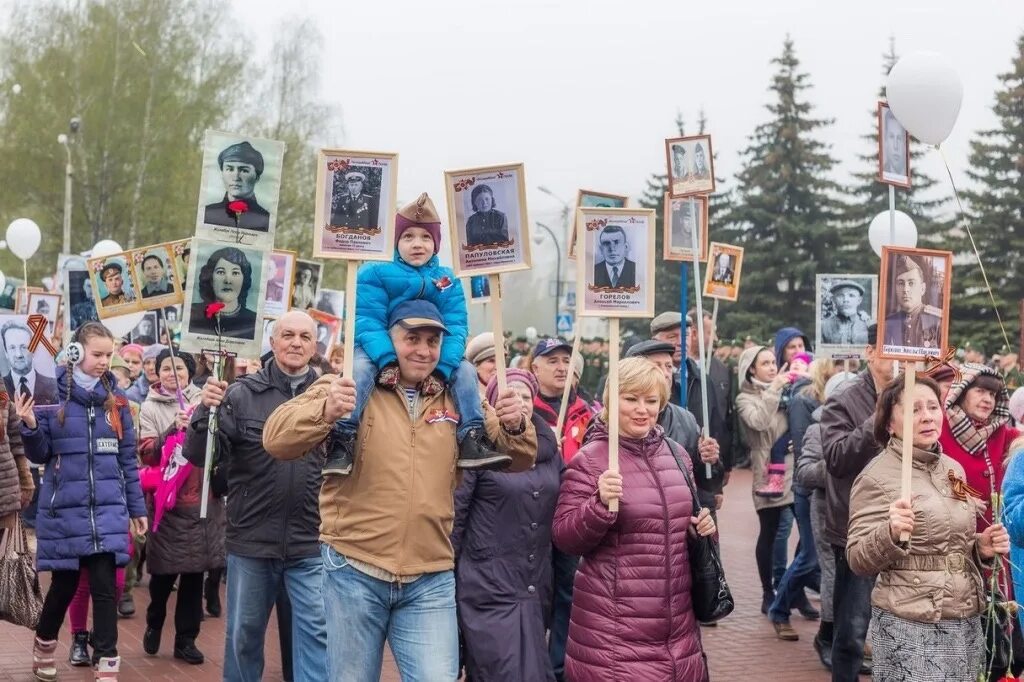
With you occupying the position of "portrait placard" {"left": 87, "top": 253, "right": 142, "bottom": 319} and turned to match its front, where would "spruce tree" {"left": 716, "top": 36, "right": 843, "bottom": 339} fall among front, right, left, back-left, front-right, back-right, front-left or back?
back-left

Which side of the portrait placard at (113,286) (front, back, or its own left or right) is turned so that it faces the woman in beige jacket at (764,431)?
left

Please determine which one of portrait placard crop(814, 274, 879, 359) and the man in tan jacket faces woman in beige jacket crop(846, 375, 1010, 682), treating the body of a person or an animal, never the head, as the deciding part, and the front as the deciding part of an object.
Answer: the portrait placard

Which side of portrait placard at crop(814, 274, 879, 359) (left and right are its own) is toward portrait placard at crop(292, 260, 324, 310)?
right

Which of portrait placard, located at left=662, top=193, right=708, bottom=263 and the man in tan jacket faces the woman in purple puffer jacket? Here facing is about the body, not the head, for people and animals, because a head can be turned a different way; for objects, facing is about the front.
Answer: the portrait placard

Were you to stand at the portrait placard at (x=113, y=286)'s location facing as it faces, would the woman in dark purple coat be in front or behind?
in front
